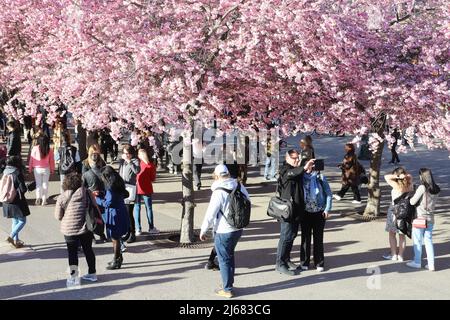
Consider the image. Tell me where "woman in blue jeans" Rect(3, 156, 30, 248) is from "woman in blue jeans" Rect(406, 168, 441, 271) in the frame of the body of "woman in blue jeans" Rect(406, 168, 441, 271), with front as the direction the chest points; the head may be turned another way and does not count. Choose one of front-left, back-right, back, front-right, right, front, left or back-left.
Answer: front-left

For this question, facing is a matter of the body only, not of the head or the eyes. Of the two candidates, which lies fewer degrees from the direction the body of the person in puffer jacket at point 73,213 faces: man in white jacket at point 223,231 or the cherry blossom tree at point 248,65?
the cherry blossom tree

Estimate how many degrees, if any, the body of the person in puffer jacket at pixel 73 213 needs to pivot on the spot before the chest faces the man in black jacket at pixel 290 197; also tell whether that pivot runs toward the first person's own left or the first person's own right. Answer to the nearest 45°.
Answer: approximately 45° to the first person's own right

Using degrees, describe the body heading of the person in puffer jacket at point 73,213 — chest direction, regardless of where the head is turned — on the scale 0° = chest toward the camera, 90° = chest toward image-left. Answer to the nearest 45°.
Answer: approximately 225°

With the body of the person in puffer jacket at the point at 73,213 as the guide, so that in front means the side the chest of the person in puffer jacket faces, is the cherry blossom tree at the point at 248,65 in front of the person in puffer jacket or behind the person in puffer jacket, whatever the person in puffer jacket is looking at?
in front

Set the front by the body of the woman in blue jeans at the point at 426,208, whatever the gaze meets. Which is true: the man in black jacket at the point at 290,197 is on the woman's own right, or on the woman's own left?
on the woman's own left

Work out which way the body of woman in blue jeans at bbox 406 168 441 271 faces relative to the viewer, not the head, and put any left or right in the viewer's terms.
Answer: facing away from the viewer and to the left of the viewer

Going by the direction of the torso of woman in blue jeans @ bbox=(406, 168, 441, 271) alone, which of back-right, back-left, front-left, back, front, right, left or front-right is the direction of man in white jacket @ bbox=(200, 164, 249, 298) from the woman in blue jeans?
left
